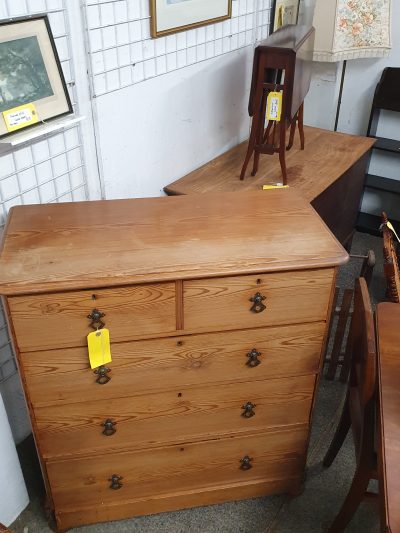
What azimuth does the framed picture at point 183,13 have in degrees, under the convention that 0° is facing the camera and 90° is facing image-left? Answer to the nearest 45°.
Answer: approximately 315°

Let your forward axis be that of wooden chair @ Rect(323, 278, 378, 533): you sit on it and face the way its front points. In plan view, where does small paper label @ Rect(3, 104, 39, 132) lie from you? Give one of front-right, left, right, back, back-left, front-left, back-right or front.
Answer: back

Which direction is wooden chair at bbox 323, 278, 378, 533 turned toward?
to the viewer's right

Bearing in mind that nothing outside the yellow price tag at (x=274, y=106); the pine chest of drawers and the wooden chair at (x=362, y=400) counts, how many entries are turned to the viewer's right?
1

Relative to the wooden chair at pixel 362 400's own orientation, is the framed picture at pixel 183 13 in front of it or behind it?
behind

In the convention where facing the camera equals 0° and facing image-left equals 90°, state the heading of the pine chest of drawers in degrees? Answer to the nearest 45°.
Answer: approximately 0°

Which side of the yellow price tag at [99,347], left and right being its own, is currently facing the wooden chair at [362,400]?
left

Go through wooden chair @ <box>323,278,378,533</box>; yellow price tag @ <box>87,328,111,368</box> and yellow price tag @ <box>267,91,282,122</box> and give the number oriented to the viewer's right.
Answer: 1

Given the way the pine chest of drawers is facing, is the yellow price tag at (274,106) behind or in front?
behind

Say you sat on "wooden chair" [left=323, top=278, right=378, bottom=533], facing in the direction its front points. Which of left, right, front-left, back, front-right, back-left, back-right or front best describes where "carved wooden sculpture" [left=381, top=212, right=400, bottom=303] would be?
left

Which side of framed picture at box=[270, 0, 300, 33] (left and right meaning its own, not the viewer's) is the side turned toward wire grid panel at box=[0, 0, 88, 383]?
right

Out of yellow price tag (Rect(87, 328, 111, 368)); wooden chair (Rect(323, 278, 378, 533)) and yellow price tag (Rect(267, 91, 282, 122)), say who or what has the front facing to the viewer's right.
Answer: the wooden chair
